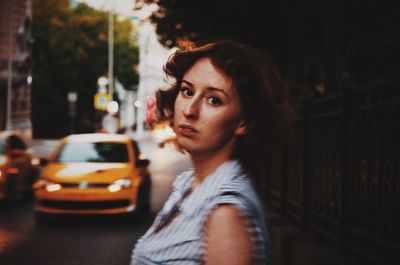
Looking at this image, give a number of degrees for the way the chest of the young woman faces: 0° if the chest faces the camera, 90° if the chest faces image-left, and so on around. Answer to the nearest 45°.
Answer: approximately 45°

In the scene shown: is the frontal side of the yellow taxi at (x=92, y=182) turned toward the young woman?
yes

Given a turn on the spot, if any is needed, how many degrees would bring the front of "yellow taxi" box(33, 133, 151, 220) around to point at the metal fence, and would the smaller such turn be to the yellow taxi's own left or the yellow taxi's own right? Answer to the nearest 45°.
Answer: approximately 45° to the yellow taxi's own left

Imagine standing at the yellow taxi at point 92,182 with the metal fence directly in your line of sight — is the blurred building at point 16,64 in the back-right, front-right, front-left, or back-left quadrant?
back-left

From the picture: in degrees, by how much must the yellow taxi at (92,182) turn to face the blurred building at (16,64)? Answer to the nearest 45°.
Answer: approximately 180°

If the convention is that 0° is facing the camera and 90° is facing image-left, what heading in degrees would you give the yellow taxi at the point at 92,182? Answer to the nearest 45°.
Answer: approximately 0°

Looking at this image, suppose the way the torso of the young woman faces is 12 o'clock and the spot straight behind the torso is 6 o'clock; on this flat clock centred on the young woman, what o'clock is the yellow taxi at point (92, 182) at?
The yellow taxi is roughly at 4 o'clock from the young woman.

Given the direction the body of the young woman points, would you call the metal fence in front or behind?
behind
